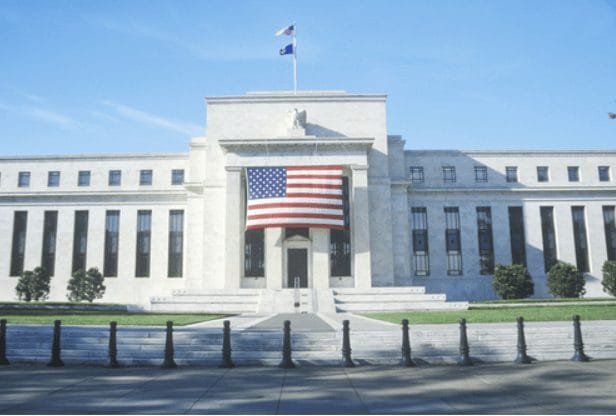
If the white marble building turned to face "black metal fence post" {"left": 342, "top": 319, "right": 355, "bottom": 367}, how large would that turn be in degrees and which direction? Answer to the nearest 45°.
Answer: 0° — it already faces it

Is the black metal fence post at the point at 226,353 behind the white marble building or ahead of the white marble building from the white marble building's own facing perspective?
ahead

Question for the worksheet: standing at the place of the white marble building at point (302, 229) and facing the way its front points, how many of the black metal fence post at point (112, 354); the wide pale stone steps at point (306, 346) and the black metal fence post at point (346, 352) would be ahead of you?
3

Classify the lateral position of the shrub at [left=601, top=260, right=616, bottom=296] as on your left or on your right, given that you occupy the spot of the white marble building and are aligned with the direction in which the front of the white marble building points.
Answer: on your left

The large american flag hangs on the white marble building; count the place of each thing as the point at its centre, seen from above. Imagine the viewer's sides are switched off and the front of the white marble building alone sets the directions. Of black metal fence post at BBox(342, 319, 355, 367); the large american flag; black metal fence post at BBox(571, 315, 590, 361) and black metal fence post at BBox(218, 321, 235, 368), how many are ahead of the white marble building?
4

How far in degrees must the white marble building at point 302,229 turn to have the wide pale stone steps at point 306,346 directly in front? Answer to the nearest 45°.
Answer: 0° — it already faces it

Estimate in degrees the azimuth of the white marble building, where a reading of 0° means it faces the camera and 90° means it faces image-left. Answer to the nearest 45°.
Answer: approximately 0°

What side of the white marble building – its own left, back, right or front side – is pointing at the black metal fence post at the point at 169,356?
front

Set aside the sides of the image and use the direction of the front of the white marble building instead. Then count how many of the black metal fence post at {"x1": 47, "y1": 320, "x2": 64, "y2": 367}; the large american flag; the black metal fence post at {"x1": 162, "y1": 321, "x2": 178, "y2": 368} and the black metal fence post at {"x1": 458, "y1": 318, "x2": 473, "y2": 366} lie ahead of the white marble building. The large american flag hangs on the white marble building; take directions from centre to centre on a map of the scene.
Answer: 4

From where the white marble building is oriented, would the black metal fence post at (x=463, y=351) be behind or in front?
in front

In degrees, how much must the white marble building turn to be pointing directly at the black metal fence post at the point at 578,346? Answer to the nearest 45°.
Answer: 0° — it already faces it
